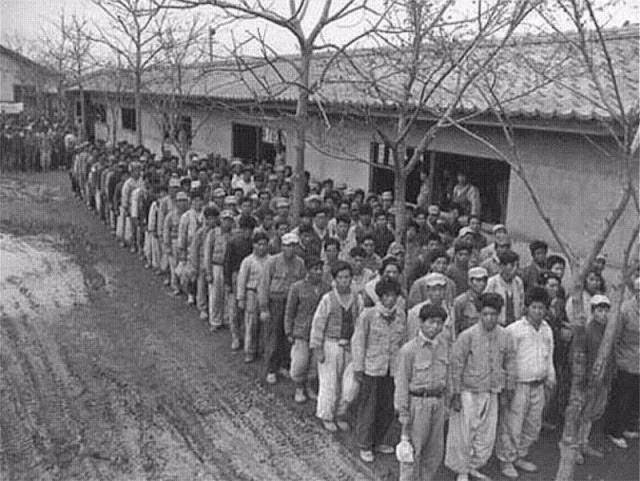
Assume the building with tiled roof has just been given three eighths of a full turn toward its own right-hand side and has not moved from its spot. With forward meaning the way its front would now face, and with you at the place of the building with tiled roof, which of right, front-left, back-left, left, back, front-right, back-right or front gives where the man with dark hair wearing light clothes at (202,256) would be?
left

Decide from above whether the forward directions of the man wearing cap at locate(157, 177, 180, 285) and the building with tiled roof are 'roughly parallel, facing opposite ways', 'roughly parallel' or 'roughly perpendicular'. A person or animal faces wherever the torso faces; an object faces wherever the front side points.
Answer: roughly perpendicular

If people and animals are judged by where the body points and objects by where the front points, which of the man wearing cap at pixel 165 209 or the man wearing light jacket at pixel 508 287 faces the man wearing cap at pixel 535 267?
the man wearing cap at pixel 165 209

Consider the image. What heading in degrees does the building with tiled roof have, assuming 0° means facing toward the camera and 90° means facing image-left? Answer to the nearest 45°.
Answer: approximately 45°

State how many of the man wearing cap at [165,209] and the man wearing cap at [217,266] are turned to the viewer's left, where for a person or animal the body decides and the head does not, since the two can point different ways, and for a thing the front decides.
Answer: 0

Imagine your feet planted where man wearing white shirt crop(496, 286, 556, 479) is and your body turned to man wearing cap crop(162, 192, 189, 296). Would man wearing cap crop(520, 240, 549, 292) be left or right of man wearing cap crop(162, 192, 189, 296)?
right

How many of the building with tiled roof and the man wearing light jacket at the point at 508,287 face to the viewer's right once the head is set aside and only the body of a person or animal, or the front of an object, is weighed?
0

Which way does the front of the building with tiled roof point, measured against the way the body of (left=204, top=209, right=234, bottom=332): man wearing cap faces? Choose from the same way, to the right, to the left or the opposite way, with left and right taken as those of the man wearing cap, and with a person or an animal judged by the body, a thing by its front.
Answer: to the right
